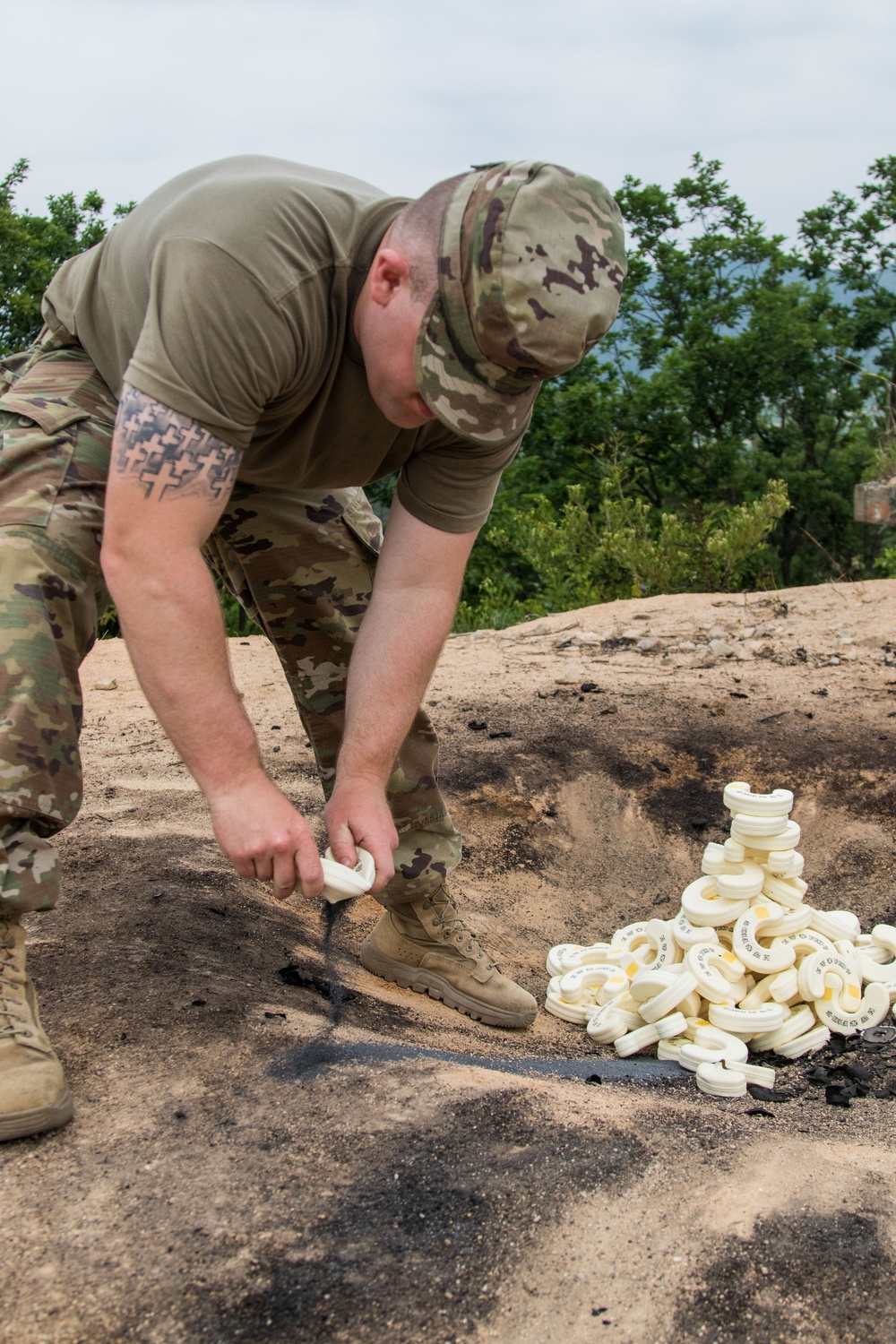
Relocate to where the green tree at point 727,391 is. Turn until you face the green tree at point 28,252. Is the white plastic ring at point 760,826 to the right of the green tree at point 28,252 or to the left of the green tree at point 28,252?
left

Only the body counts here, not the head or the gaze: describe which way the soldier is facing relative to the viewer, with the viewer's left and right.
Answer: facing the viewer and to the right of the viewer

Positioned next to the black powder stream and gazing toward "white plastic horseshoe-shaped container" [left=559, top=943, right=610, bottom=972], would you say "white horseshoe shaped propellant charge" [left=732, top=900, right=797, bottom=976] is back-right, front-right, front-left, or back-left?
front-right
